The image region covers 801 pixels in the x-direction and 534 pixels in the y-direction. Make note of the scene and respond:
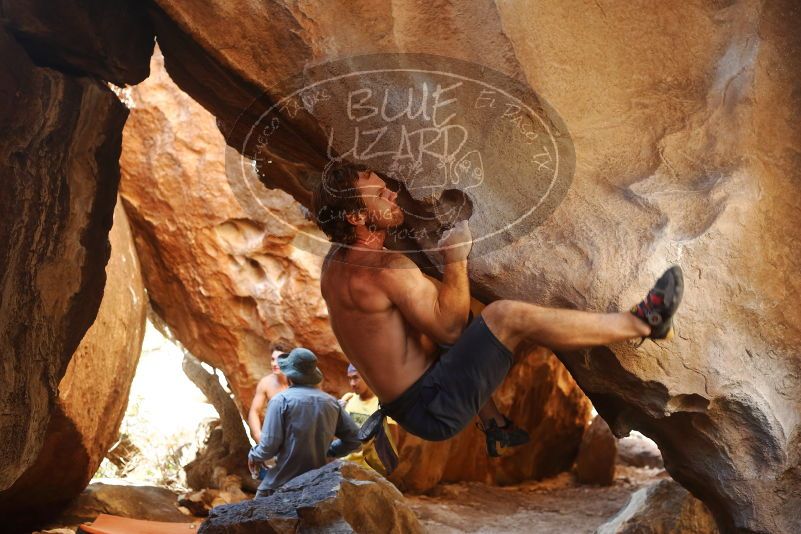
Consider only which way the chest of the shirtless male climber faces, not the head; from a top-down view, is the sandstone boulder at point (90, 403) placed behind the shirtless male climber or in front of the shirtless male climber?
behind

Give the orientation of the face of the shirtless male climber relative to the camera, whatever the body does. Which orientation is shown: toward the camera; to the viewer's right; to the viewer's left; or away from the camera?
to the viewer's right

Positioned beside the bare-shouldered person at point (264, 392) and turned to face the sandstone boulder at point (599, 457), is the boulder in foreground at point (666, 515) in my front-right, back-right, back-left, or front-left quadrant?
front-right

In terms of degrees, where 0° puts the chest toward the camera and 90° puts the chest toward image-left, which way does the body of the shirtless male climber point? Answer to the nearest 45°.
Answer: approximately 270°

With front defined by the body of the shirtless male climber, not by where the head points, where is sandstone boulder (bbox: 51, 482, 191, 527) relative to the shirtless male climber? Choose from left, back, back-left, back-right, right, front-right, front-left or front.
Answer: back-left

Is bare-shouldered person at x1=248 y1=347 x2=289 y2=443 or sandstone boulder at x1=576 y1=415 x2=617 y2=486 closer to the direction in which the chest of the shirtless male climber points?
the sandstone boulder

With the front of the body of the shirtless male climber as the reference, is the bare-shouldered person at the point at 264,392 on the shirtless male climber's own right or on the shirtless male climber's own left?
on the shirtless male climber's own left
